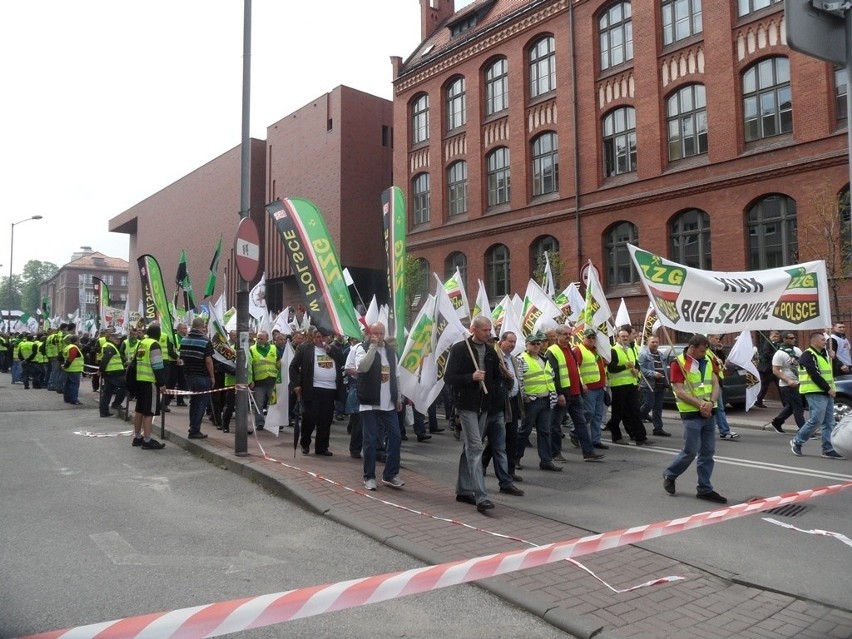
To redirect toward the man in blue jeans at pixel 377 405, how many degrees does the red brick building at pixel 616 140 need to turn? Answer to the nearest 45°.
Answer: approximately 45° to its left

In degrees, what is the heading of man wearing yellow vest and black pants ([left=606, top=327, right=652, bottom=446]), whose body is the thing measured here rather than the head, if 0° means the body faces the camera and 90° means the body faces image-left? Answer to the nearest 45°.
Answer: approximately 315°

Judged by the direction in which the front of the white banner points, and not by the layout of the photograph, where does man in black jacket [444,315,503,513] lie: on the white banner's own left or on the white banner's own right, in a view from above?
on the white banner's own right

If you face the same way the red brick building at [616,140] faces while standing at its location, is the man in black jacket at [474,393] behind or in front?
in front

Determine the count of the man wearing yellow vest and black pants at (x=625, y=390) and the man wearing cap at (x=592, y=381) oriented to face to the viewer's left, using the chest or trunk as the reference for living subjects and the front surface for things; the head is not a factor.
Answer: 0

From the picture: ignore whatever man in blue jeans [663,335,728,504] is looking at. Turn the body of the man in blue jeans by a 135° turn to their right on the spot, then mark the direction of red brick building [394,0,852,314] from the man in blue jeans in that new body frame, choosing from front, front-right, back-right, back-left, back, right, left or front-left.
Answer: right

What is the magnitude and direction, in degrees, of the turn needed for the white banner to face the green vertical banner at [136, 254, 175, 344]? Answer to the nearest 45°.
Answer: approximately 90° to its right

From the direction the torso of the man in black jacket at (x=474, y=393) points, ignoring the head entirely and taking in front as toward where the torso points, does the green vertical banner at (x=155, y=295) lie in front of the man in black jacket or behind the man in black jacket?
behind

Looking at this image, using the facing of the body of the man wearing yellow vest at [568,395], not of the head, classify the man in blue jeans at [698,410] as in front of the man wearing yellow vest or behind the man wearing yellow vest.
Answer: in front

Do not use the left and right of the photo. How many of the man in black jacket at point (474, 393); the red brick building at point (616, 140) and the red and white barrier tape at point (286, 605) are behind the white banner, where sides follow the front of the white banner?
1

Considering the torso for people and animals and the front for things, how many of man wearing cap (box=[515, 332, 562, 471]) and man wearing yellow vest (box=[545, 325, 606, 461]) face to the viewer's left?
0
